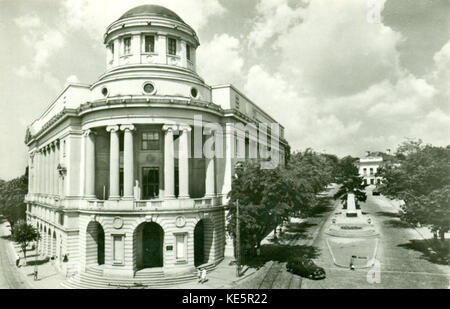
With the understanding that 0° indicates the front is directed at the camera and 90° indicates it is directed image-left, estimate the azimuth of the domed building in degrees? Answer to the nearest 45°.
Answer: approximately 0°

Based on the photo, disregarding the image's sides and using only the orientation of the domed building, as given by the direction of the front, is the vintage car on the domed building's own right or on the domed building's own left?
on the domed building's own left

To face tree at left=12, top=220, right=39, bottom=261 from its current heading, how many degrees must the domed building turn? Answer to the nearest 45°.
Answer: approximately 135° to its right

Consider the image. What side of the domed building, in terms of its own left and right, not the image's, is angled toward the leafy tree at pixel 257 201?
left

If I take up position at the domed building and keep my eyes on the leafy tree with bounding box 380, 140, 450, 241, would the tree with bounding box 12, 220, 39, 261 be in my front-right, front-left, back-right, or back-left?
back-left
